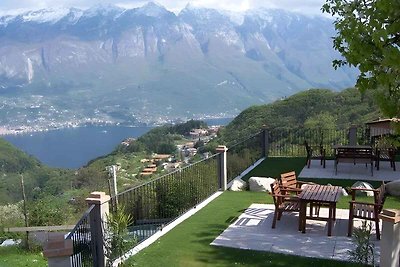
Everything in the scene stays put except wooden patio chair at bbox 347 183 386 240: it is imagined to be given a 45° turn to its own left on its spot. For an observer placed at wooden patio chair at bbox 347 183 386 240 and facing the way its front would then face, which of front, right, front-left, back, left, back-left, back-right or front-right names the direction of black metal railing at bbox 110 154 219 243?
right

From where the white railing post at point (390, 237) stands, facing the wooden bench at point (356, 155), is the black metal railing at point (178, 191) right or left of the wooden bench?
left

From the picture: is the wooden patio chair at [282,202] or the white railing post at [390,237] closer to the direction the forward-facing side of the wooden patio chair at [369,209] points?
the wooden patio chair

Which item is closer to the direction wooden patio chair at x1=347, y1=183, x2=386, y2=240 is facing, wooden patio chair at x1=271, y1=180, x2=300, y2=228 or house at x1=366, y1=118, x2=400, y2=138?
the wooden patio chair

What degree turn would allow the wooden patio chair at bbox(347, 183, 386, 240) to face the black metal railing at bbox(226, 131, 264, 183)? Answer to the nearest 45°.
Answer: approximately 45° to its right

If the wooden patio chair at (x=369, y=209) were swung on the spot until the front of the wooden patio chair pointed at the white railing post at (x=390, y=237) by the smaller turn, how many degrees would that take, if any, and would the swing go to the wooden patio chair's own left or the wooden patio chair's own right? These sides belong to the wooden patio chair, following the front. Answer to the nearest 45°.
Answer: approximately 90° to the wooden patio chair's own left

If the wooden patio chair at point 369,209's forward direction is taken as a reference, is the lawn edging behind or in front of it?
in front

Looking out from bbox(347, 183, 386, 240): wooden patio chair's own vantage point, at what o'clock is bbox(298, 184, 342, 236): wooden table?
The wooden table is roughly at 12 o'clock from the wooden patio chair.

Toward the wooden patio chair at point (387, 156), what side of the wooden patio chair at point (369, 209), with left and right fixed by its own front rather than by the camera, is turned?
right

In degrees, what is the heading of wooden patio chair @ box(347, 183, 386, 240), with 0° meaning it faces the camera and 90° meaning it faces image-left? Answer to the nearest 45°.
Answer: approximately 90°

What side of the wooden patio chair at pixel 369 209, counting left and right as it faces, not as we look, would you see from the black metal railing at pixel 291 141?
right

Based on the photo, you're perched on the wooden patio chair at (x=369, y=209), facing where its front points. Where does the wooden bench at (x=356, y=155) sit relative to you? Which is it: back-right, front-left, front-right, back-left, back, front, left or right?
right

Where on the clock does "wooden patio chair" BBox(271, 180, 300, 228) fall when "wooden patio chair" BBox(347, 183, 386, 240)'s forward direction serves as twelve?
"wooden patio chair" BBox(271, 180, 300, 228) is roughly at 12 o'clock from "wooden patio chair" BBox(347, 183, 386, 240).
